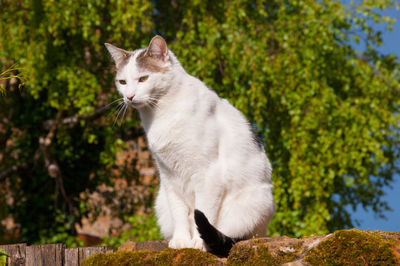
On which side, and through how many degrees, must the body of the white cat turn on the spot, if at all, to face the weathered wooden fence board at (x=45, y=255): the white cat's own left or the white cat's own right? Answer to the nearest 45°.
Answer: approximately 45° to the white cat's own right

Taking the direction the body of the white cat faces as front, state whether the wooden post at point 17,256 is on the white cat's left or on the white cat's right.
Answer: on the white cat's right

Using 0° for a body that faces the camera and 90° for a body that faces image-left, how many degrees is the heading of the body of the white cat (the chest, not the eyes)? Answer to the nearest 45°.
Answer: approximately 45°
